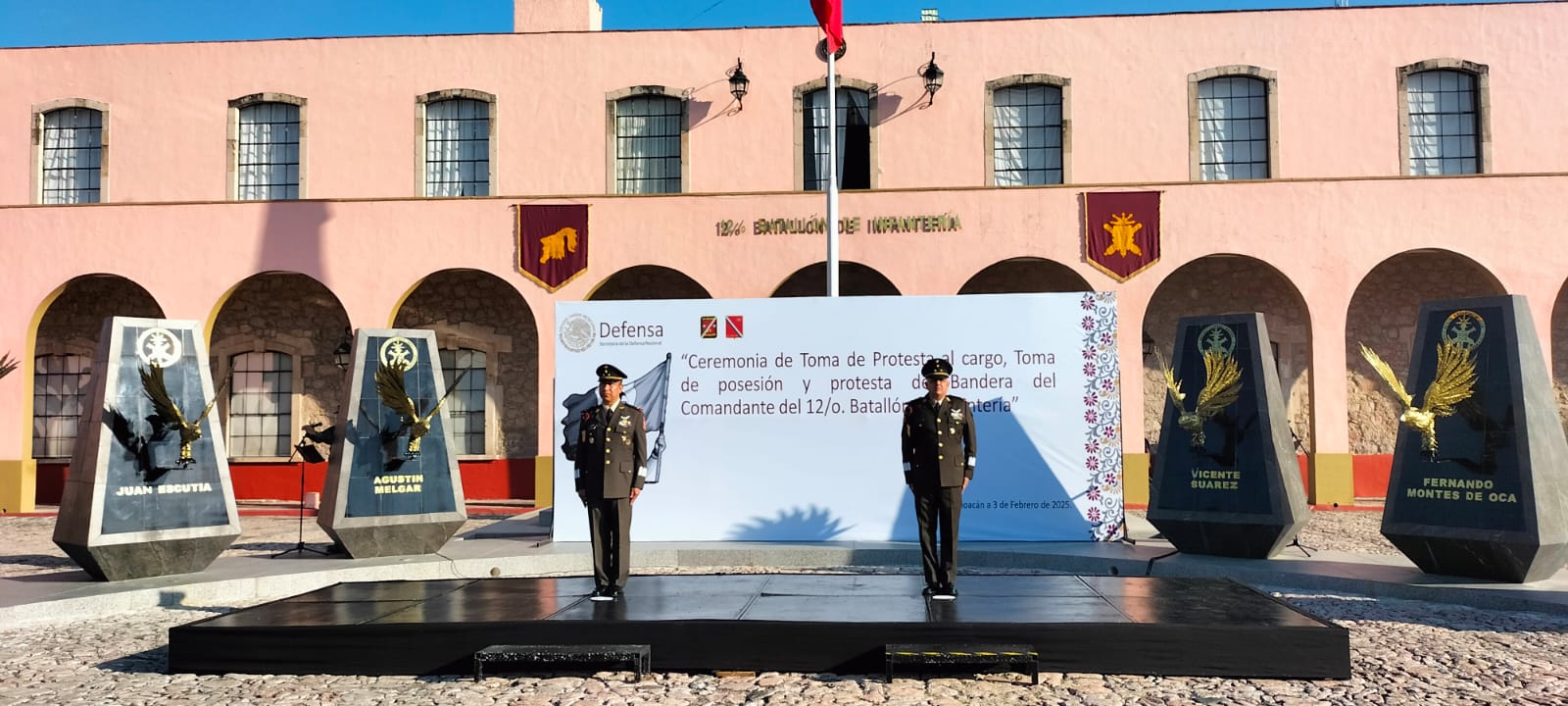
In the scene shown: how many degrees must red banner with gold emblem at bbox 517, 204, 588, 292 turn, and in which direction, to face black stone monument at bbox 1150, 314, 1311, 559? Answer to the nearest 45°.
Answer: approximately 45° to its left

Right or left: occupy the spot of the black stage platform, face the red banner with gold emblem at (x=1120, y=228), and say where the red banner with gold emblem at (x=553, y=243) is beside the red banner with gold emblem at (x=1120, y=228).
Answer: left

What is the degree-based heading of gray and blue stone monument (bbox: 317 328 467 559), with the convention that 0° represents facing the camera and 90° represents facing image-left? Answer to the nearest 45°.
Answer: approximately 0°

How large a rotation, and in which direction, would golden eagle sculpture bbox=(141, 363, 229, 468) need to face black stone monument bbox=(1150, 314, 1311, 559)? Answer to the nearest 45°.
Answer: approximately 45° to its left

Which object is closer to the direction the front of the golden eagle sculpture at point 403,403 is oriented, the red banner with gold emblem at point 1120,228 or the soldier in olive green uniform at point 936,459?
the soldier in olive green uniform
